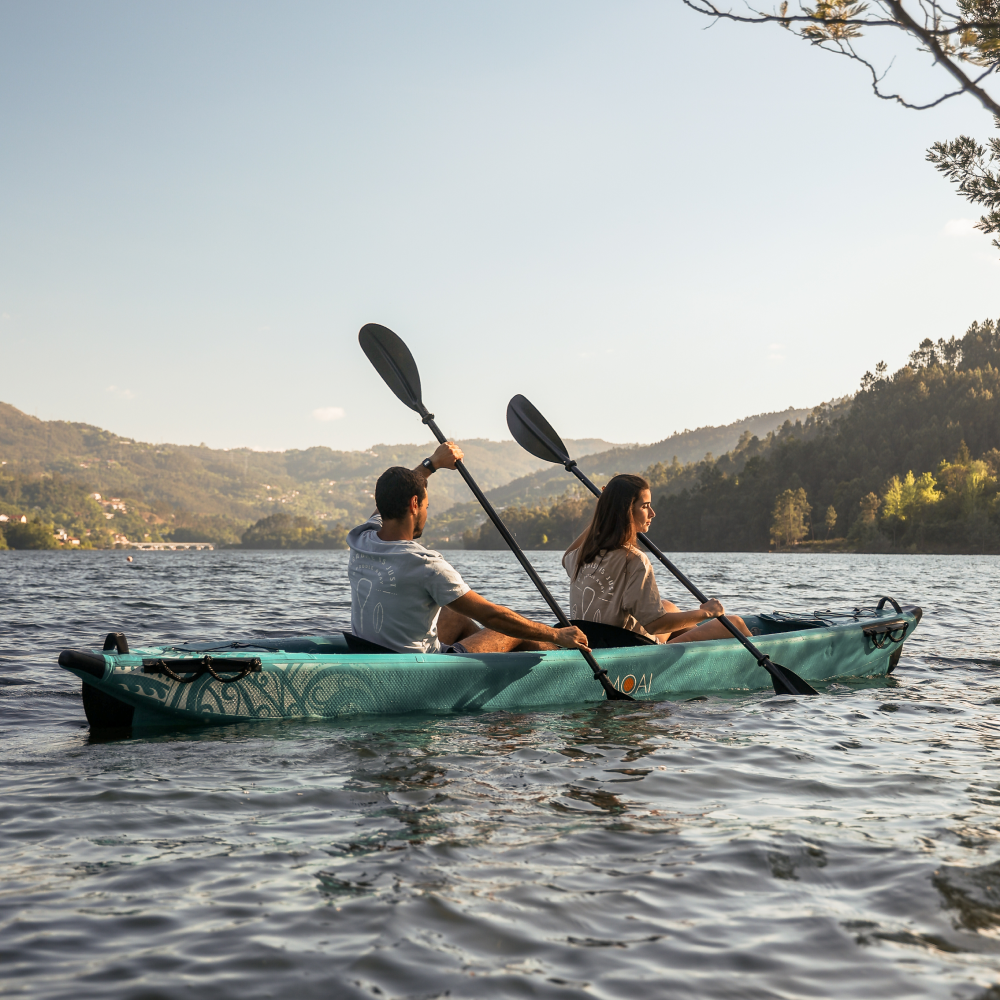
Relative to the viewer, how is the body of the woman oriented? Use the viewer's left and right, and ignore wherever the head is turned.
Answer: facing away from the viewer and to the right of the viewer

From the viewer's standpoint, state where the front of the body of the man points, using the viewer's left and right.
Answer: facing away from the viewer and to the right of the viewer

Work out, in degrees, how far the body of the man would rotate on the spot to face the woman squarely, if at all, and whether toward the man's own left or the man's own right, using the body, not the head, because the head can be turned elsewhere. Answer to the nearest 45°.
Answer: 0° — they already face them

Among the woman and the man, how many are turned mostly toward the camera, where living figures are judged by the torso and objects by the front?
0

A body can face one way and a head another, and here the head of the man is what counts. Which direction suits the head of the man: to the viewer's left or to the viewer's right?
to the viewer's right

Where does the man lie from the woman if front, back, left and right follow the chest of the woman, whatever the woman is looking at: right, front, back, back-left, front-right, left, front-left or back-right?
back

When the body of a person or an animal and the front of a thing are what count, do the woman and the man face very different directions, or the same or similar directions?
same or similar directions

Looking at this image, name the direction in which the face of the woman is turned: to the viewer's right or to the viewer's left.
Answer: to the viewer's right
